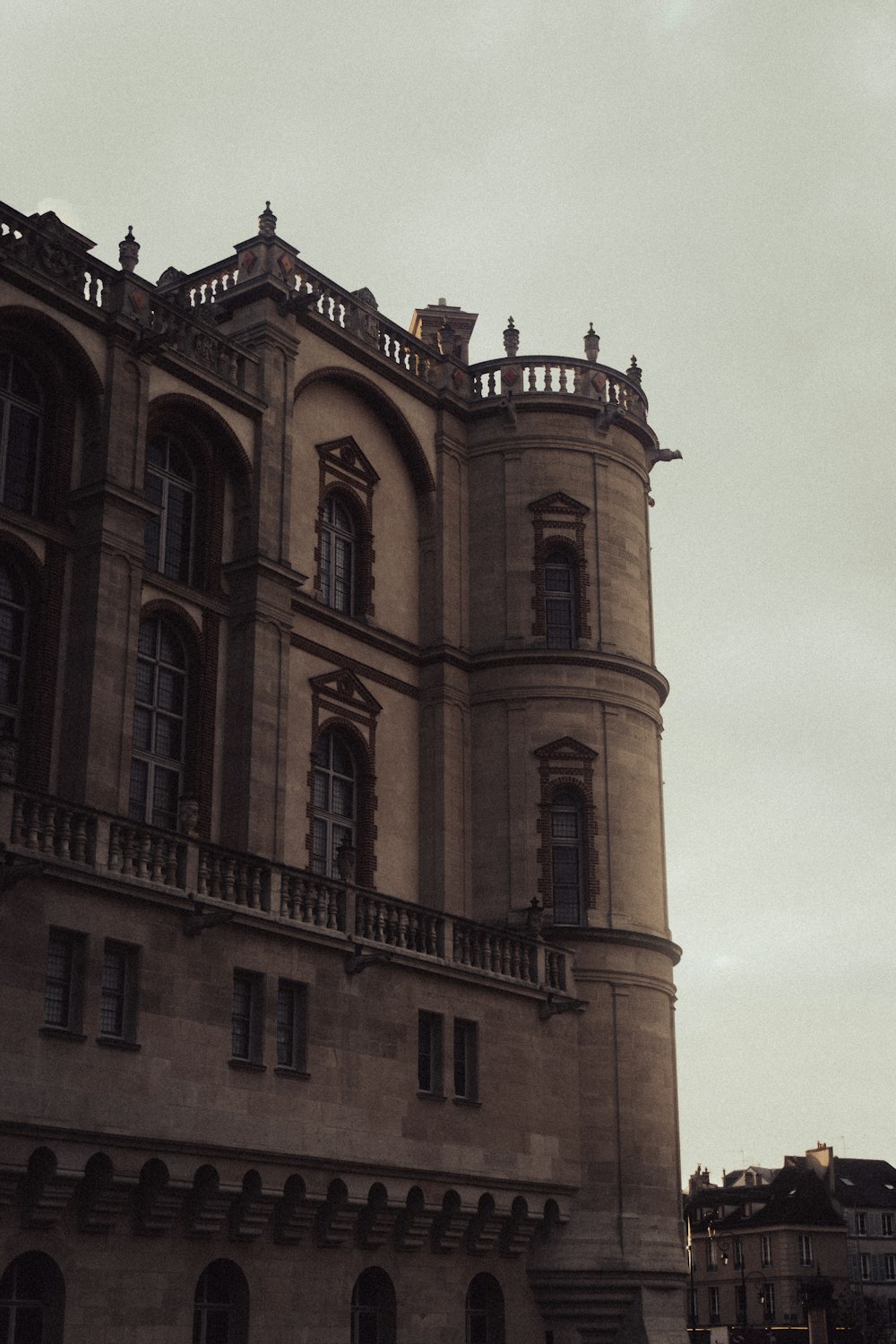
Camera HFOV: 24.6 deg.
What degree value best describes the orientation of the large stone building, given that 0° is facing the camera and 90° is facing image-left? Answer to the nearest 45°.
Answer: approximately 315°
